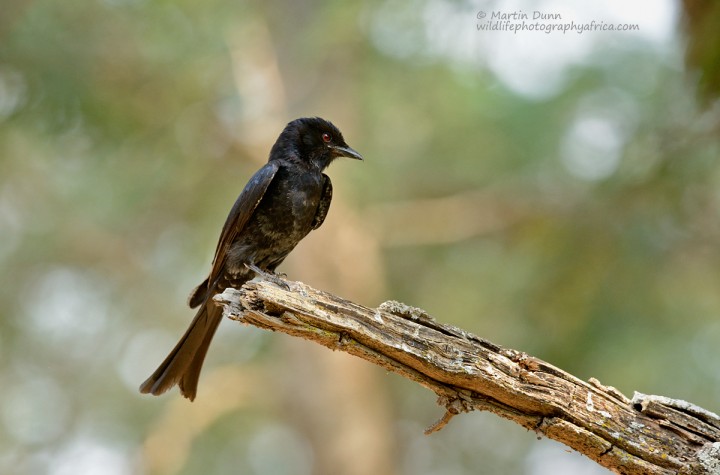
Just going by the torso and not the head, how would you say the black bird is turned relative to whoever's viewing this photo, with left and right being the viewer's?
facing the viewer and to the right of the viewer
